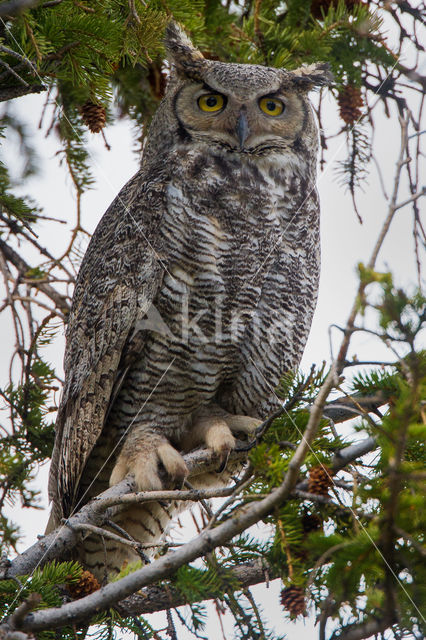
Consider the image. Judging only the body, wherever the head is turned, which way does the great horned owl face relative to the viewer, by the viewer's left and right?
facing the viewer and to the right of the viewer

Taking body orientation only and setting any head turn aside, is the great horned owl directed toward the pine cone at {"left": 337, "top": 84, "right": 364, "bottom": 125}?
no
